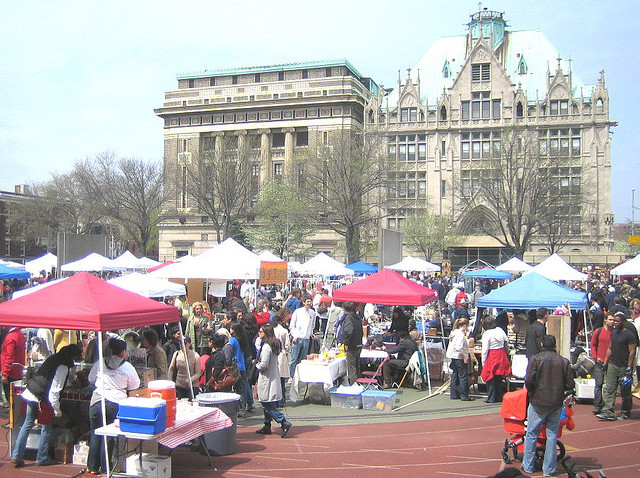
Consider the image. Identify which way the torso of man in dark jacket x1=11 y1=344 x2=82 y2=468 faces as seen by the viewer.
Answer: to the viewer's right

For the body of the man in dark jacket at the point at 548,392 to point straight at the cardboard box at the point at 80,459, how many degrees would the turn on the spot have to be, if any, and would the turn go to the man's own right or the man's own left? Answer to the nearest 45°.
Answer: approximately 90° to the man's own left

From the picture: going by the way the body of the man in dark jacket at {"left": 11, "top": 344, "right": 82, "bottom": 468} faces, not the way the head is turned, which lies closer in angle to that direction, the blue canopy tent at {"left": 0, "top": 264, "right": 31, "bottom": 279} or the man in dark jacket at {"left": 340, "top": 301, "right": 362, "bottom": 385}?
the man in dark jacket

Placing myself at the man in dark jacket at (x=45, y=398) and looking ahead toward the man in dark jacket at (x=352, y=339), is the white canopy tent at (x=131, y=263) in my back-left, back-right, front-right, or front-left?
front-left

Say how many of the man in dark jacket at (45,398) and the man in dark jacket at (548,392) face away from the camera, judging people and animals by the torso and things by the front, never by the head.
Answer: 1

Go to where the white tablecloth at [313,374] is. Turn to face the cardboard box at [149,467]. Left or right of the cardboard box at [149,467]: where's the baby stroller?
left

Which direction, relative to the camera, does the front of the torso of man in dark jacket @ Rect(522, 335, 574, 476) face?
away from the camera

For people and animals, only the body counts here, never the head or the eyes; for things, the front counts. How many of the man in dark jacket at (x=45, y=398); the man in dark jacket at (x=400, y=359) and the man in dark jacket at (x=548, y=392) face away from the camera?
1

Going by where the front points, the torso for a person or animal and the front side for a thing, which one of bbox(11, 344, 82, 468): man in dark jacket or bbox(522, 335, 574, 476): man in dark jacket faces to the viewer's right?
bbox(11, 344, 82, 468): man in dark jacket

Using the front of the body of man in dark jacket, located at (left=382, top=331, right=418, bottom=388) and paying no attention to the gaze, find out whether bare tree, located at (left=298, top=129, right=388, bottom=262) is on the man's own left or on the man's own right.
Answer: on the man's own right
